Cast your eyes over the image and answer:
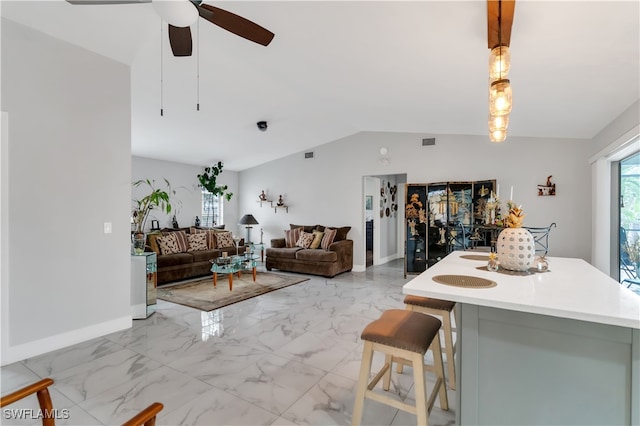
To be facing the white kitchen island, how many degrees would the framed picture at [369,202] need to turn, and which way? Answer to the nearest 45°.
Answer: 0° — it already faces it

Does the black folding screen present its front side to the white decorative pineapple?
yes

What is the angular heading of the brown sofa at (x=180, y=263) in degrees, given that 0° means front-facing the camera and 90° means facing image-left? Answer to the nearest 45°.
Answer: approximately 315°

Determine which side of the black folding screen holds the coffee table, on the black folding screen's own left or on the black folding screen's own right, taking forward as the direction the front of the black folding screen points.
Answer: on the black folding screen's own right

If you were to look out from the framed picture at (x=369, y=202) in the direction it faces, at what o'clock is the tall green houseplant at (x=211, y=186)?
The tall green houseplant is roughly at 3 o'clock from the framed picture.

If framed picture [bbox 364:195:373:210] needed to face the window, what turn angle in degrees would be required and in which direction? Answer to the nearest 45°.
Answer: approximately 90° to its right

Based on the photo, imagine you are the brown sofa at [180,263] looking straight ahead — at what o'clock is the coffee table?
The coffee table is roughly at 12 o'clock from the brown sofa.

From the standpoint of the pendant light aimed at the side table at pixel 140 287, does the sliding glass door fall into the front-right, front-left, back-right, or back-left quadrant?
back-right

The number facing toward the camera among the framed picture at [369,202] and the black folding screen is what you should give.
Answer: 2
